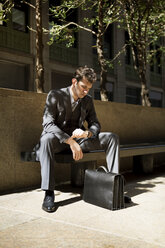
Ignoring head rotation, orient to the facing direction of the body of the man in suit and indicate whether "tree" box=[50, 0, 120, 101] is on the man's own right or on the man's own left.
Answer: on the man's own left

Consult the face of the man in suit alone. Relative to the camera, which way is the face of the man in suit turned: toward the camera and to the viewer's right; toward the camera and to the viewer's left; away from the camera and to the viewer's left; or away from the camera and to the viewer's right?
toward the camera and to the viewer's right

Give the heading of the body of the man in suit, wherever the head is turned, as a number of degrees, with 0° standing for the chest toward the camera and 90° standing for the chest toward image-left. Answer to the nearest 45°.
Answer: approximately 315°

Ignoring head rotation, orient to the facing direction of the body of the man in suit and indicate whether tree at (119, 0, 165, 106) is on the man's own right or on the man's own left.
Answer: on the man's own left
